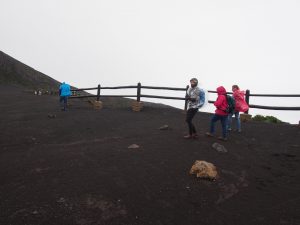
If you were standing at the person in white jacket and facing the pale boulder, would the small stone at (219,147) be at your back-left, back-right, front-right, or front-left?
front-left

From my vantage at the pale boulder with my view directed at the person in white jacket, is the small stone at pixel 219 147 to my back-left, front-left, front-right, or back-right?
front-right

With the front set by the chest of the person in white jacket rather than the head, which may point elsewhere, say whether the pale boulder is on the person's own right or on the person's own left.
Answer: on the person's own left

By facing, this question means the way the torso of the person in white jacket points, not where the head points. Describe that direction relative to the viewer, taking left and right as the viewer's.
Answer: facing the viewer and to the left of the viewer

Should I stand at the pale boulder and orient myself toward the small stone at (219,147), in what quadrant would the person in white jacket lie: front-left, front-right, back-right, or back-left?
front-left
